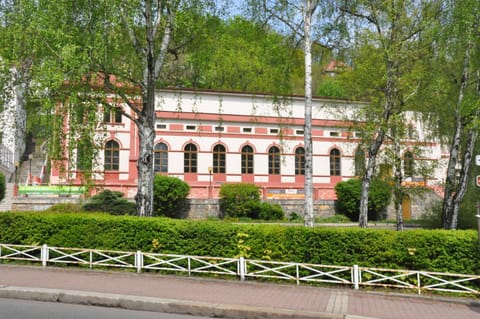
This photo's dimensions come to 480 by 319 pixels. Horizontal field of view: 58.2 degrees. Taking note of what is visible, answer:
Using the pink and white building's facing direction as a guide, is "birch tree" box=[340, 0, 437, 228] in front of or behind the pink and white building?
in front

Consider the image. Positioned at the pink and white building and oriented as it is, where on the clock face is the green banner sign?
The green banner sign is roughly at 2 o'clock from the pink and white building.

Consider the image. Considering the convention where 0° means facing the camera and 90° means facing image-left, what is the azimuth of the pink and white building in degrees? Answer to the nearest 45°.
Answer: approximately 0°

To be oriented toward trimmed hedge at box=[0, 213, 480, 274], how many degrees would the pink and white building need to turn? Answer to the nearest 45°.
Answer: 0° — it already faces it

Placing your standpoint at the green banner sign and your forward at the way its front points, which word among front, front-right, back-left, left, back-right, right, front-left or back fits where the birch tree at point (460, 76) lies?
front-left

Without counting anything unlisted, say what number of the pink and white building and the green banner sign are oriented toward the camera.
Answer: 2

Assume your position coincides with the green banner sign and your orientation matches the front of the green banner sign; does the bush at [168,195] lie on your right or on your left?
on your left
